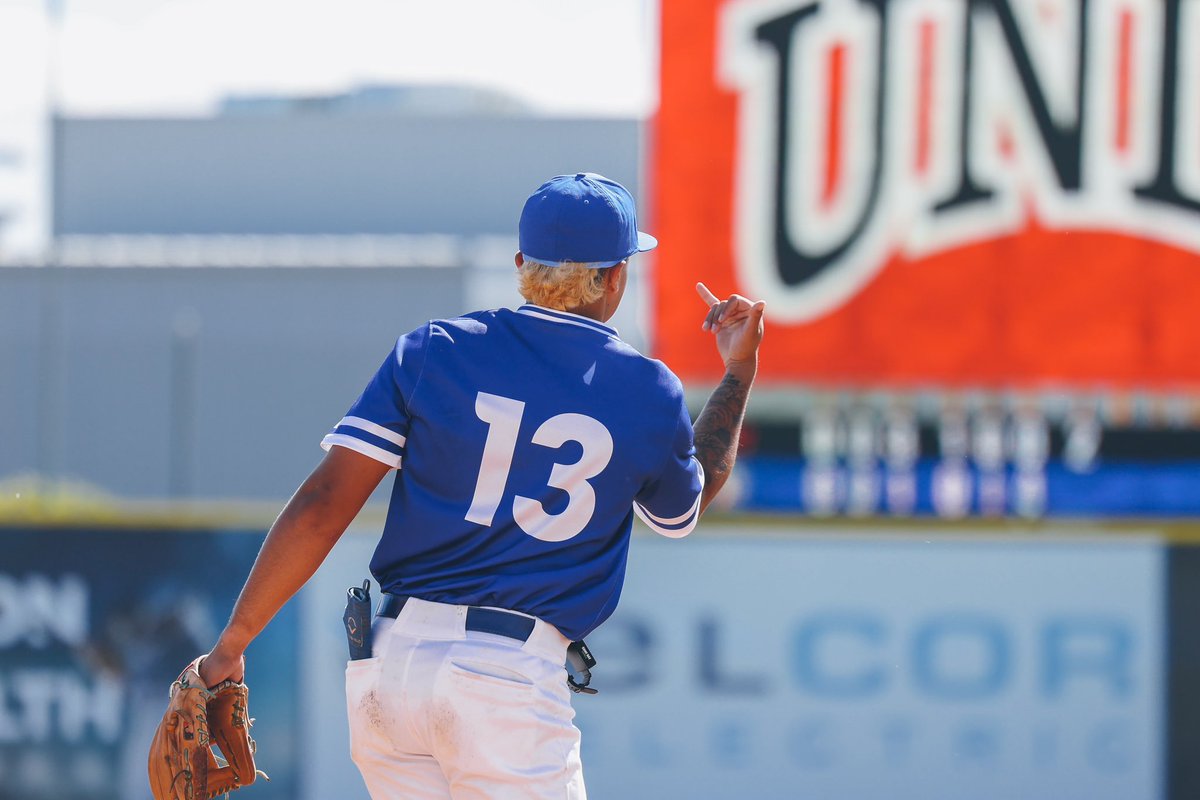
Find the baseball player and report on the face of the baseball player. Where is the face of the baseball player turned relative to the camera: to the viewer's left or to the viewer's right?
to the viewer's right

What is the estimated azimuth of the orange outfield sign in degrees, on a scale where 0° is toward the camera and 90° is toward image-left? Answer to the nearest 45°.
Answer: approximately 0°

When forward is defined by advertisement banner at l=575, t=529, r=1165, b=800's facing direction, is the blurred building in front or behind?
behind

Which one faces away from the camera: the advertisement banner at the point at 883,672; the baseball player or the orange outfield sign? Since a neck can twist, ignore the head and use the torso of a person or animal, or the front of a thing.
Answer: the baseball player

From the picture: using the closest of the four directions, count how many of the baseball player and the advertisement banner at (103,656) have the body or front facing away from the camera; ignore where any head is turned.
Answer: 1

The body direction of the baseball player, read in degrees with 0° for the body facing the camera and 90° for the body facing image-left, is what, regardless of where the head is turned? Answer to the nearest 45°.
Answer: approximately 180°

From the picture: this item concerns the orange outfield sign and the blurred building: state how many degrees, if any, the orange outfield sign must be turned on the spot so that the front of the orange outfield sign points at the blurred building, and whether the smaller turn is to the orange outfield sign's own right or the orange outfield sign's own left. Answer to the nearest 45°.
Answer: approximately 135° to the orange outfield sign's own right

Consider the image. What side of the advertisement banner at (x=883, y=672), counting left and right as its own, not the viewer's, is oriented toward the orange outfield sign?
back

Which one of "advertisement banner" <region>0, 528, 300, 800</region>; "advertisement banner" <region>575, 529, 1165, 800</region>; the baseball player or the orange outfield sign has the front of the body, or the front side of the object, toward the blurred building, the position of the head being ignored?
the baseball player

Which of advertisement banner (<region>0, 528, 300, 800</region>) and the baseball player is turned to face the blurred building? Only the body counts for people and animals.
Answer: the baseball player

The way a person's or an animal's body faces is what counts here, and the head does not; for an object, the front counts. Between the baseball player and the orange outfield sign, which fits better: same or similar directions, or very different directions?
very different directions

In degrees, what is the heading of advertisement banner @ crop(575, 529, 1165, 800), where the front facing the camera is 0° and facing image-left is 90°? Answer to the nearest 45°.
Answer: approximately 0°

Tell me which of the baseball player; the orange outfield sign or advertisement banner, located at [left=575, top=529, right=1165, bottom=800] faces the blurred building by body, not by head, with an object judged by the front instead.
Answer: the baseball player
